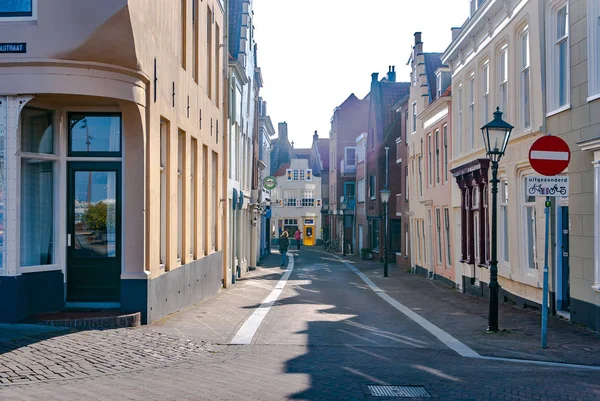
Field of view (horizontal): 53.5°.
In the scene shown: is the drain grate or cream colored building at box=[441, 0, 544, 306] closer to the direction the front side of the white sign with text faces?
the drain grate

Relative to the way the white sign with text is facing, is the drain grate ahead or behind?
ahead

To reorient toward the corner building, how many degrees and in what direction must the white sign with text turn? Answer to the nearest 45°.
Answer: approximately 90° to its right

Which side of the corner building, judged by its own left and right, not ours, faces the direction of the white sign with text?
left

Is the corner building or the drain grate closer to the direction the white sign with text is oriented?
the drain grate

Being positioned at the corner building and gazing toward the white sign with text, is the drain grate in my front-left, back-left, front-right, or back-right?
front-right

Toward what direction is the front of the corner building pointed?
toward the camera

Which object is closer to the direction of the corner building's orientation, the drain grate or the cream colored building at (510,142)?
the drain grate

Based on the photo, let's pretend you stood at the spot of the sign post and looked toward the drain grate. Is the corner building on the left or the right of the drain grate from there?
right

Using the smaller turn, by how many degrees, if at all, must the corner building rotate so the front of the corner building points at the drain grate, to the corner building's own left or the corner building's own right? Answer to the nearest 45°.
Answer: approximately 45° to the corner building's own left

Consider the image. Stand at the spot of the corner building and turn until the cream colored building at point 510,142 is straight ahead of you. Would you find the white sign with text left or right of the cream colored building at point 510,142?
right

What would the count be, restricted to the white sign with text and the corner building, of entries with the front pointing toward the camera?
2

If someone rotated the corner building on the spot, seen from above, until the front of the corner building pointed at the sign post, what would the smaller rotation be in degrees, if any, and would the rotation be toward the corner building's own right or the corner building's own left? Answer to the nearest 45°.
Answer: approximately 45° to the corner building's own left

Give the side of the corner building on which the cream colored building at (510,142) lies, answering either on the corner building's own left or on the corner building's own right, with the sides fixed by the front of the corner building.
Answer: on the corner building's own left
